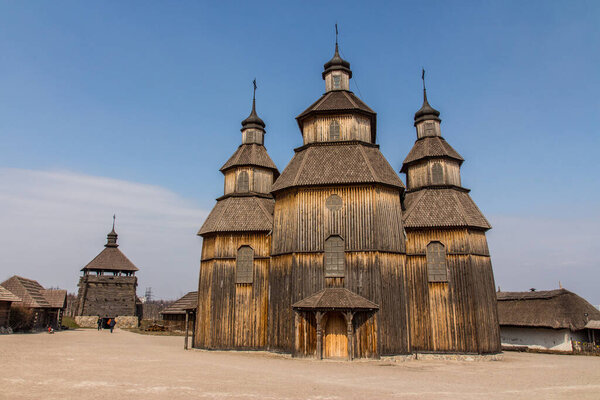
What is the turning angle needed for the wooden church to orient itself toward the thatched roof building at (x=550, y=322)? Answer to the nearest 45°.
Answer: approximately 135° to its left

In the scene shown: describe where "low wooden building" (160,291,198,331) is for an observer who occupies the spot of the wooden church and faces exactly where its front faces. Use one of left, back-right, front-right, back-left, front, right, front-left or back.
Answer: back-right

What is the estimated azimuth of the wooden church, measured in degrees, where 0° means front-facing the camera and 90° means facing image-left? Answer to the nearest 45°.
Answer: approximately 0°

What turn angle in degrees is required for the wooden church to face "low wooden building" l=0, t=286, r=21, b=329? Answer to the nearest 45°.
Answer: approximately 90° to its right

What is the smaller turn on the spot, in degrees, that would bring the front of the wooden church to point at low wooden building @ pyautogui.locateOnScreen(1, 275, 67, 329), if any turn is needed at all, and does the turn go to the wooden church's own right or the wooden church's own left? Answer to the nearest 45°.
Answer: approximately 135° to the wooden church's own right
